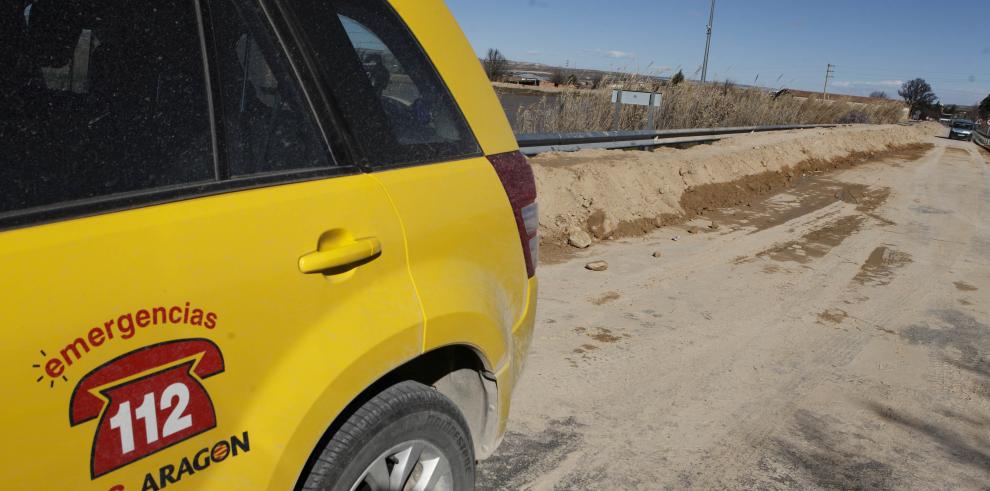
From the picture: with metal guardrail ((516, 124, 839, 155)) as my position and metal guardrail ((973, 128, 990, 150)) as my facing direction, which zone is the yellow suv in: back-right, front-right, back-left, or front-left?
back-right

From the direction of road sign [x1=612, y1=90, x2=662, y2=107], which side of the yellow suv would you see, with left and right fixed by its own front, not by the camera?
back

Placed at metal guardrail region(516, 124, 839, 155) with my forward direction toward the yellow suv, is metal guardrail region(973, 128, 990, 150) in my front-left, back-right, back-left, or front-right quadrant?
back-left

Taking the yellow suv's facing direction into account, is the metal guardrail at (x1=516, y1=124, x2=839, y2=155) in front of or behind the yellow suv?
behind

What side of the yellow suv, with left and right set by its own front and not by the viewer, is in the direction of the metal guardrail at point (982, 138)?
back

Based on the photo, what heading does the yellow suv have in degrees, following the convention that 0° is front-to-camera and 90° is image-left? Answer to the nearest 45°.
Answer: approximately 45°
